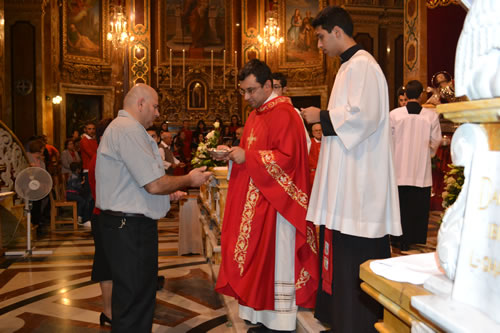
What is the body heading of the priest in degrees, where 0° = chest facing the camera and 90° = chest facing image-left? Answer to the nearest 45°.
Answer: approximately 45°

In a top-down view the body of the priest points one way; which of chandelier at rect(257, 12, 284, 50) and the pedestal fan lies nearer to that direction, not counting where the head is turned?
the pedestal fan

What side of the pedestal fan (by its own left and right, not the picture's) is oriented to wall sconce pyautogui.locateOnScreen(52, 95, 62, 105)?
back

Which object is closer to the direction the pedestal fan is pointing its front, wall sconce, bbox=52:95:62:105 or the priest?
the priest

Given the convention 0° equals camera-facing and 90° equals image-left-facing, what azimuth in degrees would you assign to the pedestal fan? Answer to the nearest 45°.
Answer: approximately 0°

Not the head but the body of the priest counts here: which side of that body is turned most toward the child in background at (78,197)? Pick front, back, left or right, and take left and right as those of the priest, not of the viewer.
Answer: right

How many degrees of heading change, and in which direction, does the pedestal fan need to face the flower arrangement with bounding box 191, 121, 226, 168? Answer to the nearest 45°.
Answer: approximately 45° to its left
